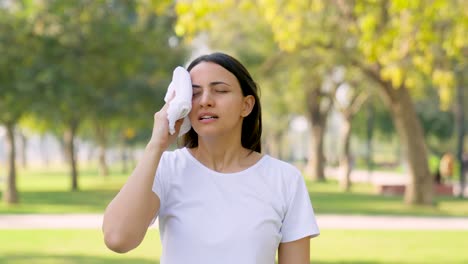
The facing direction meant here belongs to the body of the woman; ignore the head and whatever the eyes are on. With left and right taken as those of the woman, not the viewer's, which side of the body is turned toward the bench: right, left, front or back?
back

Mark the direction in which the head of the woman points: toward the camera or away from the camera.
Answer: toward the camera

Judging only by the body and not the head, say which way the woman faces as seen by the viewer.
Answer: toward the camera

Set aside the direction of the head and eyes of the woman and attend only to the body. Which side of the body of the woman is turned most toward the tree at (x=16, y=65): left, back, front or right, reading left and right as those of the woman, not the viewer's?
back
